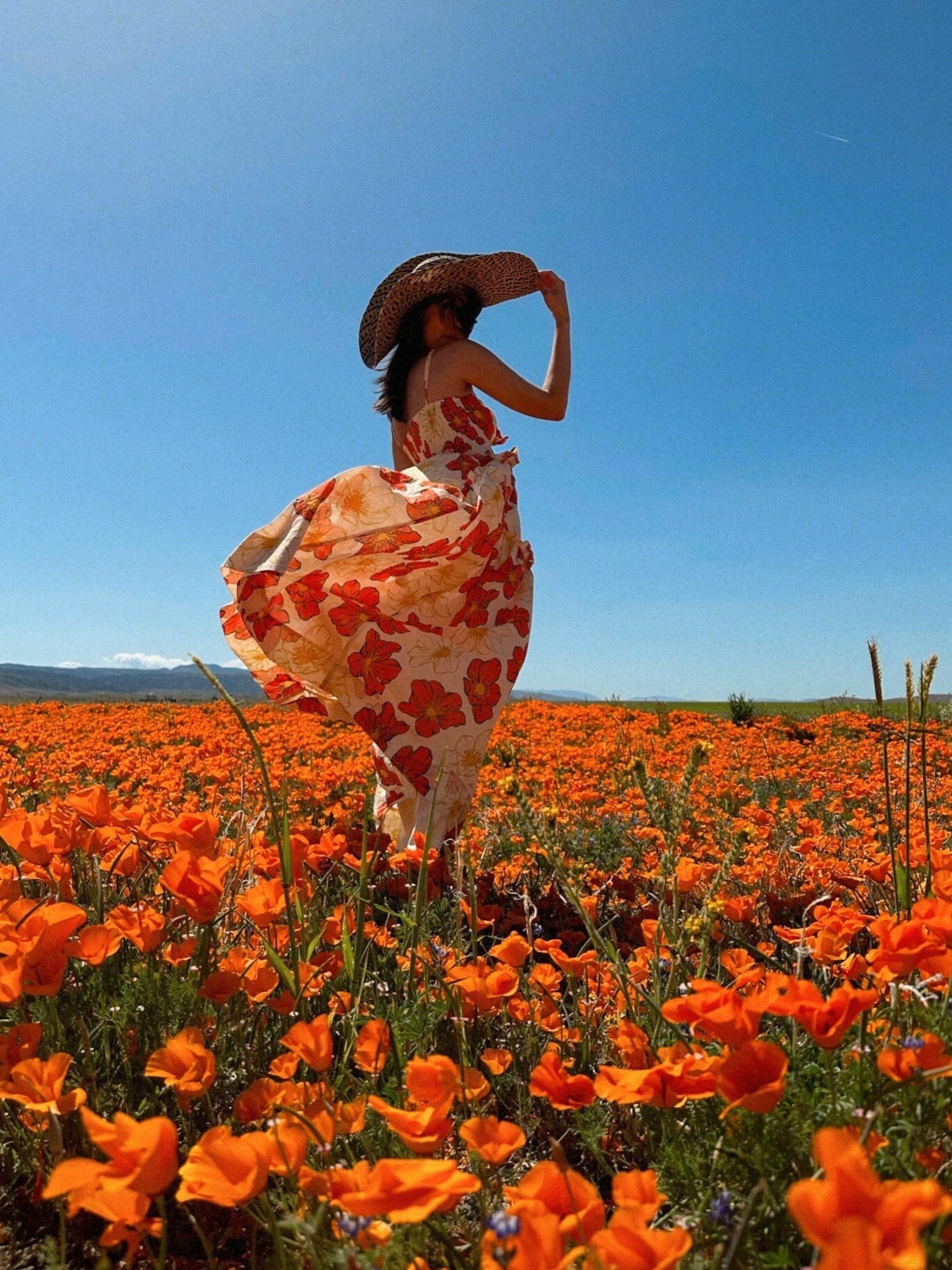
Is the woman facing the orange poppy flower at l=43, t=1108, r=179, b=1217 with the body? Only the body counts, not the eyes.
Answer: no

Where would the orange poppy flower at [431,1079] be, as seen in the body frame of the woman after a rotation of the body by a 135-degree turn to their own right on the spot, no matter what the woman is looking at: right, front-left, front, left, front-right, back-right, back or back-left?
front

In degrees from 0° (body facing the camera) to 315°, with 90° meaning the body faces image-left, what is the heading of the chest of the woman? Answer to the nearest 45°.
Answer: approximately 225°

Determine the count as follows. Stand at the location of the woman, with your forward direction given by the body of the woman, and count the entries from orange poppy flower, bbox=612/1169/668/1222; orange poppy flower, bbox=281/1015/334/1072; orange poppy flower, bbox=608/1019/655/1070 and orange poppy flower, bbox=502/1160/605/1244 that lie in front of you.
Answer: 0

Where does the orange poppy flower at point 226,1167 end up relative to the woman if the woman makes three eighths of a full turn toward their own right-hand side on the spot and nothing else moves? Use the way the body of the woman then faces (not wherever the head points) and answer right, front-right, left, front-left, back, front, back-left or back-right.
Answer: front

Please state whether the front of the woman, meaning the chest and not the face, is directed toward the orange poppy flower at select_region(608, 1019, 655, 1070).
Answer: no

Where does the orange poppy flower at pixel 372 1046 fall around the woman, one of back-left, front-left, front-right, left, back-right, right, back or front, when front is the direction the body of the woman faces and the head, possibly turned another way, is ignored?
back-right

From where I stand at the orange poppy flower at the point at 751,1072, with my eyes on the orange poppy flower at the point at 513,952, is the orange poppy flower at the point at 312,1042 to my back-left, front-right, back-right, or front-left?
front-left

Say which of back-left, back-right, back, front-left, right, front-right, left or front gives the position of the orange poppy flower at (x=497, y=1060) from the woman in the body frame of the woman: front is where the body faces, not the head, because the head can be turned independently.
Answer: back-right

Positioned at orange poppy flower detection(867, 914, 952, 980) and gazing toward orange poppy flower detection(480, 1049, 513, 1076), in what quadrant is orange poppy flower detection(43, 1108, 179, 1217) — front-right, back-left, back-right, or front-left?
front-left

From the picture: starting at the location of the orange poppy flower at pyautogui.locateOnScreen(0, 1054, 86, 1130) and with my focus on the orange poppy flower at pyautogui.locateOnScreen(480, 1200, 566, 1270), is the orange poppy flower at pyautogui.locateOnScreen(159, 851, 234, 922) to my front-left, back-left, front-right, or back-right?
back-left

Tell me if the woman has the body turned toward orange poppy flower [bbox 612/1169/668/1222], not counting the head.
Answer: no

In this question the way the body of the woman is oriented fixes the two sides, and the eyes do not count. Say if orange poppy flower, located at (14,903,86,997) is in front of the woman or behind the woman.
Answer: behind

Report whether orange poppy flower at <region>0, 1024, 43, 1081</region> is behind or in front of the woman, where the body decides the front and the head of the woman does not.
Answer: behind

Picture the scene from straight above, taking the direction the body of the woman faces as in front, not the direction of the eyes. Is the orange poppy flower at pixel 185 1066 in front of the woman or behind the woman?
behind

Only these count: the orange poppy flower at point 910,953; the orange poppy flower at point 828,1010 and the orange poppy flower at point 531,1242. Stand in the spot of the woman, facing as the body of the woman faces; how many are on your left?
0

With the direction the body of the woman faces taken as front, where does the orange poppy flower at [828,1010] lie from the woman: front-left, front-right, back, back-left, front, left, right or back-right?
back-right
